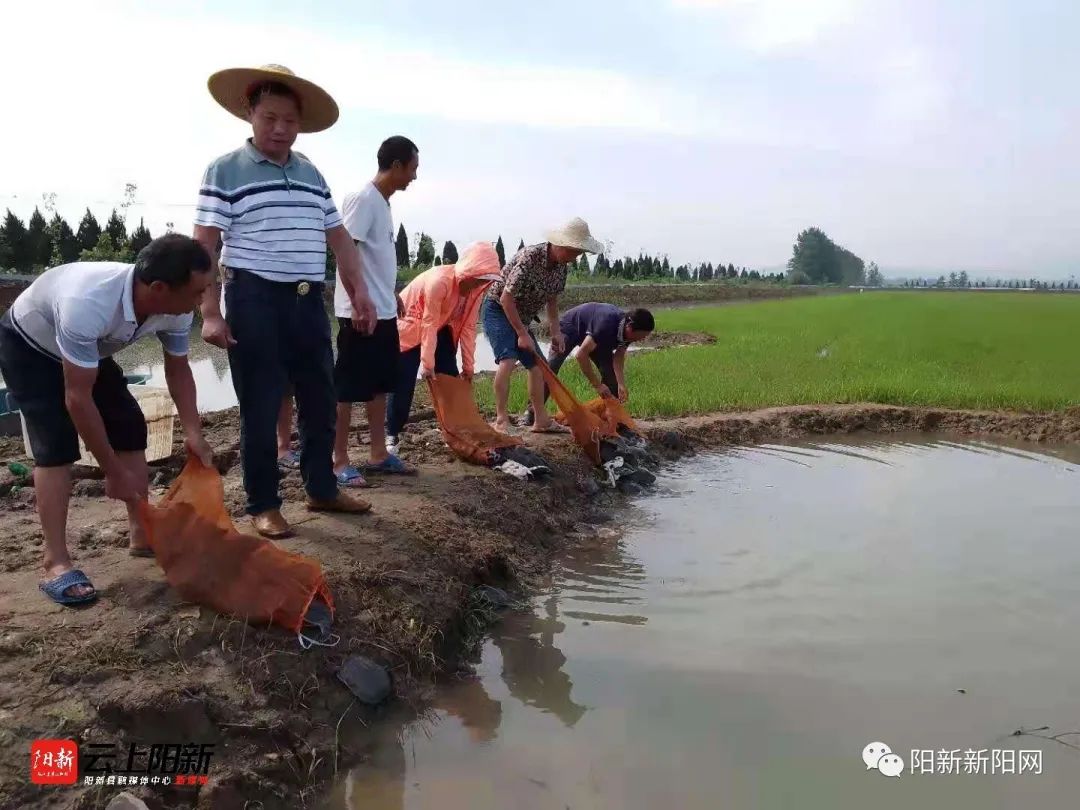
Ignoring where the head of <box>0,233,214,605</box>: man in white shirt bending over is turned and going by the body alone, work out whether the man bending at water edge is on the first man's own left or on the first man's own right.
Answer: on the first man's own left

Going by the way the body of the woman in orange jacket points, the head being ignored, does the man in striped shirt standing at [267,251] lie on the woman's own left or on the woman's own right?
on the woman's own right

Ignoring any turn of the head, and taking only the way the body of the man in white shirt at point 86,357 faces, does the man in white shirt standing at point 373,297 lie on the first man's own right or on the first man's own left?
on the first man's own left

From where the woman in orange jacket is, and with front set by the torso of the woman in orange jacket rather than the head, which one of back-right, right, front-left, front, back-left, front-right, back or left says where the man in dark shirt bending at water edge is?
left

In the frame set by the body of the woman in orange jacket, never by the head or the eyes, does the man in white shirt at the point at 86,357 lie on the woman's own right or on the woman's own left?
on the woman's own right

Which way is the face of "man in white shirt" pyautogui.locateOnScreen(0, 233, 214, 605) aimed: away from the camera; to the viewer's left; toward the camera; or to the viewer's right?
to the viewer's right

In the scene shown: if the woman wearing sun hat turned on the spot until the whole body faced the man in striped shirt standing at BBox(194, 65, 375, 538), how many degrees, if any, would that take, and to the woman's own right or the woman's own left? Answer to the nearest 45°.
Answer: approximately 45° to the woman's own right

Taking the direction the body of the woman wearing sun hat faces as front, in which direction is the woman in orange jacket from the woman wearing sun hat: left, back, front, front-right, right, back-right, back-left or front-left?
right

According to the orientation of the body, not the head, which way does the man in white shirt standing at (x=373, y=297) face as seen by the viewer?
to the viewer's right

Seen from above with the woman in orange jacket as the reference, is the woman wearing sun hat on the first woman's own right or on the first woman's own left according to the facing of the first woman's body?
on the first woman's own left

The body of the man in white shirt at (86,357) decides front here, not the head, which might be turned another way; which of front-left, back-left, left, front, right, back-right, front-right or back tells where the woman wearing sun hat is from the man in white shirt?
left

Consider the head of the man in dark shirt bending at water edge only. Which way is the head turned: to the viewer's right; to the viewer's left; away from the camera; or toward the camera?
to the viewer's right

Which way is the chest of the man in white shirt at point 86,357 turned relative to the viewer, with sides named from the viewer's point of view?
facing the viewer and to the right of the viewer
